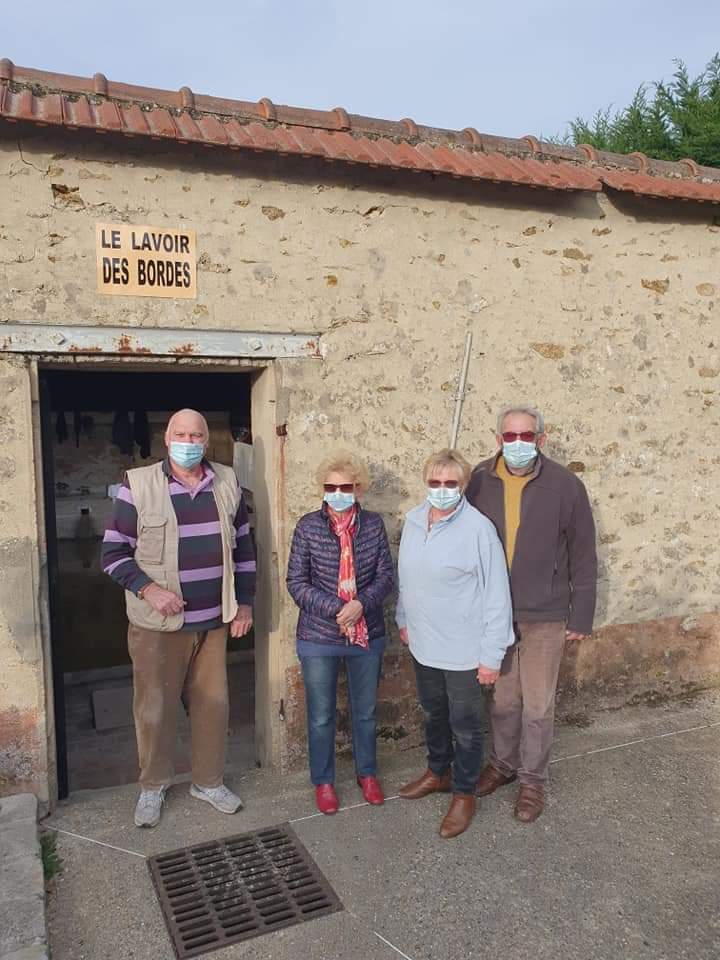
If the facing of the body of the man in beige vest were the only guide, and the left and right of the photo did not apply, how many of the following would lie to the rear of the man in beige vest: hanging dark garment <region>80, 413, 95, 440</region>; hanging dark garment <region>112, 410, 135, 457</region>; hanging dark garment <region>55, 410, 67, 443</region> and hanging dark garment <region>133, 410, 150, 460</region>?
4

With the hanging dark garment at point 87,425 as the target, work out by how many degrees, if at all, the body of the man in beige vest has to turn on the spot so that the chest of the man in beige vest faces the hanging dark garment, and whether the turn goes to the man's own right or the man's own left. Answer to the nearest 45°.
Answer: approximately 180°

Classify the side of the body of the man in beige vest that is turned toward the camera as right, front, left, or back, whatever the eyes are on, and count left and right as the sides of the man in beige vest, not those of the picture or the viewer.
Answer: front

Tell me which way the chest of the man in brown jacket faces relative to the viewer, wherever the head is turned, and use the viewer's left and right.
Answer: facing the viewer and to the left of the viewer

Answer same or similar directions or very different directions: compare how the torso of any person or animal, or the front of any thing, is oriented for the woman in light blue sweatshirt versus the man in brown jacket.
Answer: same or similar directions

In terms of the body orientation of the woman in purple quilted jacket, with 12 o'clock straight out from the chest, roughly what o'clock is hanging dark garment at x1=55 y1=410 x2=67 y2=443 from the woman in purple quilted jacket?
The hanging dark garment is roughly at 5 o'clock from the woman in purple quilted jacket.

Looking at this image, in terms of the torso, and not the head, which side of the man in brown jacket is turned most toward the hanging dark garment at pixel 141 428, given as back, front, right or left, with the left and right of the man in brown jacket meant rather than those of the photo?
right

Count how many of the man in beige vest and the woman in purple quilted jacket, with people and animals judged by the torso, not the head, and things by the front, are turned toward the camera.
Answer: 2

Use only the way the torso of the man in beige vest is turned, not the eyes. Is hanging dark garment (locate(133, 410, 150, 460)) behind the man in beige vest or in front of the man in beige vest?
behind

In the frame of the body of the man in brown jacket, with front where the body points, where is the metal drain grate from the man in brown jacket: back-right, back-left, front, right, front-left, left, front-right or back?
front

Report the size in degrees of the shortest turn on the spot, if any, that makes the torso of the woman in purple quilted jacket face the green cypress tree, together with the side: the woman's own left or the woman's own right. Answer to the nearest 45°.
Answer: approximately 135° to the woman's own left

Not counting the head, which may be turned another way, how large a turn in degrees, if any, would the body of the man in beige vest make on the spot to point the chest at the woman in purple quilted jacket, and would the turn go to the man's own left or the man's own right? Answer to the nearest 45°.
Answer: approximately 90° to the man's own left

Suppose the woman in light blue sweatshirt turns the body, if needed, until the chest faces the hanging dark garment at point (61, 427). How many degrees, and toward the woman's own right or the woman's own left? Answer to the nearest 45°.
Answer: approximately 90° to the woman's own right
